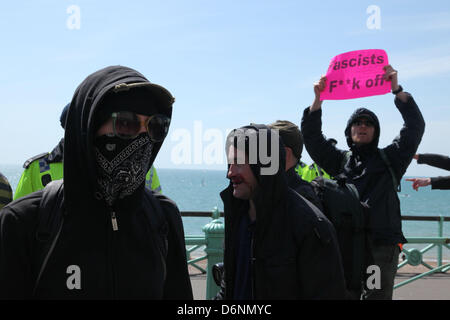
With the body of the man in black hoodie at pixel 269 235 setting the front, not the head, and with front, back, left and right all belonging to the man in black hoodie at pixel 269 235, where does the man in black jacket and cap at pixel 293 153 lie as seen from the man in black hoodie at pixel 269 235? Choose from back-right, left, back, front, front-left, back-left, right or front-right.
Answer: back-right

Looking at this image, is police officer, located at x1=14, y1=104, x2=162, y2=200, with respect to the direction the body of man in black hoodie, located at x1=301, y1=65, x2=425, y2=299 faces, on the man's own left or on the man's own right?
on the man's own right

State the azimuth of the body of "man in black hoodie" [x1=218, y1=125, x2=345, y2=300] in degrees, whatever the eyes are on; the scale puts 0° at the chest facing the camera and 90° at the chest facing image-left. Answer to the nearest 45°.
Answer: approximately 45°

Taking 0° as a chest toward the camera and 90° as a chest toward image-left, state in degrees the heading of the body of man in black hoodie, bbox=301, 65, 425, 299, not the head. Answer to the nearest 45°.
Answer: approximately 0°

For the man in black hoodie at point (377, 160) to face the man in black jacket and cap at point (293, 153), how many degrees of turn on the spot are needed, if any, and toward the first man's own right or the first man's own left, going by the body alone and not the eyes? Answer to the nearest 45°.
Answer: approximately 45° to the first man's own right
